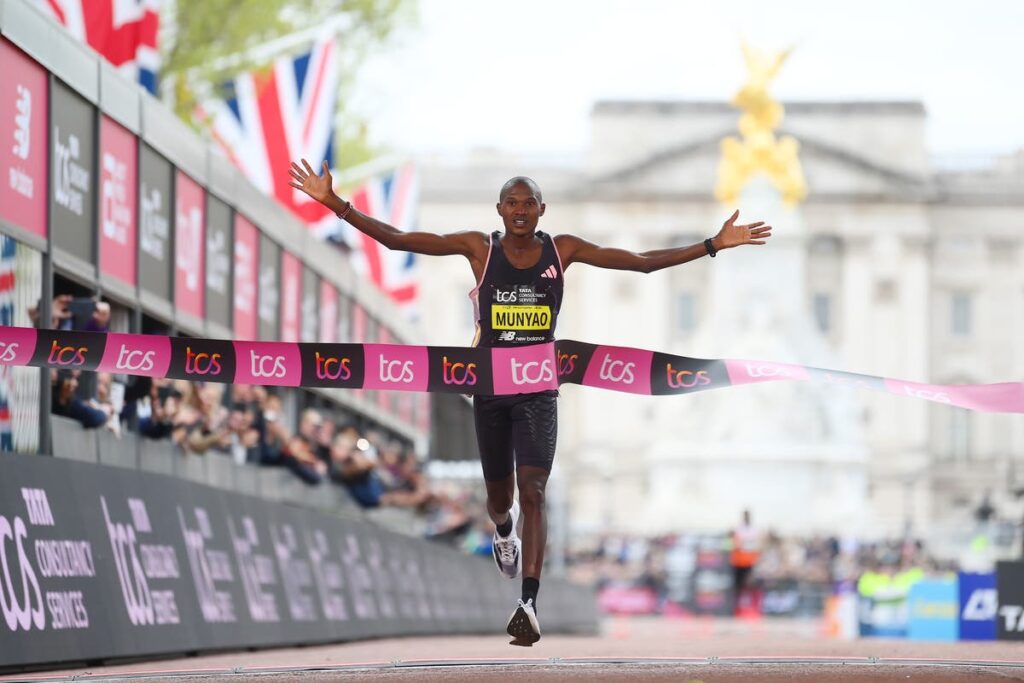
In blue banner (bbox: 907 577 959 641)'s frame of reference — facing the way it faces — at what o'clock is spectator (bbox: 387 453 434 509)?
The spectator is roughly at 2 o'clock from the blue banner.

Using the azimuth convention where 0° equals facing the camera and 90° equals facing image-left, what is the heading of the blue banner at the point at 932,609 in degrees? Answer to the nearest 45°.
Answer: approximately 0°

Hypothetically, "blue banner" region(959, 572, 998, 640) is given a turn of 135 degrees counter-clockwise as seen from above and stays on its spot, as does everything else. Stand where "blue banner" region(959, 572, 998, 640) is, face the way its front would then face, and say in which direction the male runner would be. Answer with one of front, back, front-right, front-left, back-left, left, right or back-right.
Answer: back-right

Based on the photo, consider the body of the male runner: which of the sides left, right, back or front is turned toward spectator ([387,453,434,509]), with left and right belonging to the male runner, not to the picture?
back

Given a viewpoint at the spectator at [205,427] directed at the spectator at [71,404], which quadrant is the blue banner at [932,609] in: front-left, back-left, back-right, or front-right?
back-left

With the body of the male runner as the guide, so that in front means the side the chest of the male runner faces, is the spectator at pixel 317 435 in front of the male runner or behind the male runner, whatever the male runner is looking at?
behind

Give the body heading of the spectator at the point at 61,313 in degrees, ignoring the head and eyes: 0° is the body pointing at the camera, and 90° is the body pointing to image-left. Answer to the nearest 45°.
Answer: approximately 270°

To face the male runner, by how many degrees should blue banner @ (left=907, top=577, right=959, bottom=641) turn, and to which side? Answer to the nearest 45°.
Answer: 0° — it already faces them

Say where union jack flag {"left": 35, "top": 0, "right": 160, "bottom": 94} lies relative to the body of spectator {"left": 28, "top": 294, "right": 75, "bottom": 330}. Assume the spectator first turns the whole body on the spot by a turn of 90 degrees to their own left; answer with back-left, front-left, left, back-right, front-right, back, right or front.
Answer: front

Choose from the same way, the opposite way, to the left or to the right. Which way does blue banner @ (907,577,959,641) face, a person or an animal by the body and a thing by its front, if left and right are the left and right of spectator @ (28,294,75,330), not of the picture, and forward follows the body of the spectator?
to the right
